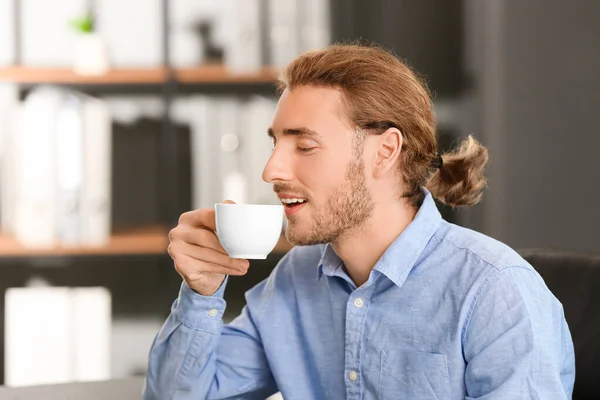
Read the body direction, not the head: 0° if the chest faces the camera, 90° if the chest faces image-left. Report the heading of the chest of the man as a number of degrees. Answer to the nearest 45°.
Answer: approximately 45°

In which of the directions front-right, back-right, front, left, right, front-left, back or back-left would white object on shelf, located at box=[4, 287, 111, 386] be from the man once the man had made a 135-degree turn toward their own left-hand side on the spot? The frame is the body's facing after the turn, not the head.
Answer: back-left

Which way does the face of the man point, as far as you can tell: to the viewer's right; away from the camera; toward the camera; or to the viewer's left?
to the viewer's left

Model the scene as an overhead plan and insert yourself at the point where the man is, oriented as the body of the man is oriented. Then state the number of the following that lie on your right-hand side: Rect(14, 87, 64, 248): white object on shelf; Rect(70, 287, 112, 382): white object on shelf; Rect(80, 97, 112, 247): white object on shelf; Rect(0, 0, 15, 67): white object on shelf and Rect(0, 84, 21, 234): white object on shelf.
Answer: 5

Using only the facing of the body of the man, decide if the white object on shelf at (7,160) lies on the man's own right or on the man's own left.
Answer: on the man's own right

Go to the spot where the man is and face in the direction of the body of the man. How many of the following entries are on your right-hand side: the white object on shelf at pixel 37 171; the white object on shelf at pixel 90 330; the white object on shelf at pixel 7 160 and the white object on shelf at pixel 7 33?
4

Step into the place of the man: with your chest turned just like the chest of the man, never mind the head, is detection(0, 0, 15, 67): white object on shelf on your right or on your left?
on your right

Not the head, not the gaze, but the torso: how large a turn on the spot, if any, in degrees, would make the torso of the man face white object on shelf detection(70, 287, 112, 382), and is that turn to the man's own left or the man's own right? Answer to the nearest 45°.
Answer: approximately 90° to the man's own right

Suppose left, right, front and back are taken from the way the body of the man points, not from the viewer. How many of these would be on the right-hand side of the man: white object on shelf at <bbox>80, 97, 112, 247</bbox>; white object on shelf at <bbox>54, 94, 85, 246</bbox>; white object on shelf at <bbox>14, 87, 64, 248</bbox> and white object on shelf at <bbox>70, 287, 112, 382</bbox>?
4

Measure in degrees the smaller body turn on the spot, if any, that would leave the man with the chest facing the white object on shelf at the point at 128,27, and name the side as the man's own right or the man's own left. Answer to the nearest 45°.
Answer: approximately 90° to the man's own right

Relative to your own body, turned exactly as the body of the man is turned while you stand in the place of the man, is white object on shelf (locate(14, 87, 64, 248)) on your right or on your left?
on your right

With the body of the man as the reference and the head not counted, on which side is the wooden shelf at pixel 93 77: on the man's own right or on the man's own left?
on the man's own right

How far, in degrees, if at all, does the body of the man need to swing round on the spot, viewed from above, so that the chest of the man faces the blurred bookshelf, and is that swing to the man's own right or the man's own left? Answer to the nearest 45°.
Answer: approximately 90° to the man's own right
